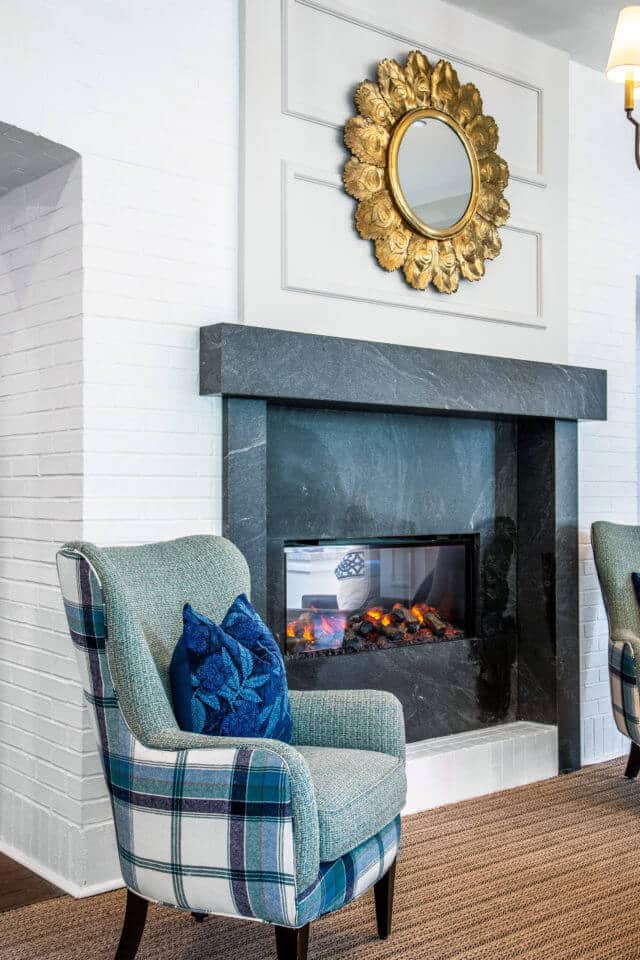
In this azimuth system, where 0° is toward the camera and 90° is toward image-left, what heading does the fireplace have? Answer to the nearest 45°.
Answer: approximately 315°

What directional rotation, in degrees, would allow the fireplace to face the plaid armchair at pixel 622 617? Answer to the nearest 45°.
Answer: approximately 45° to its left
